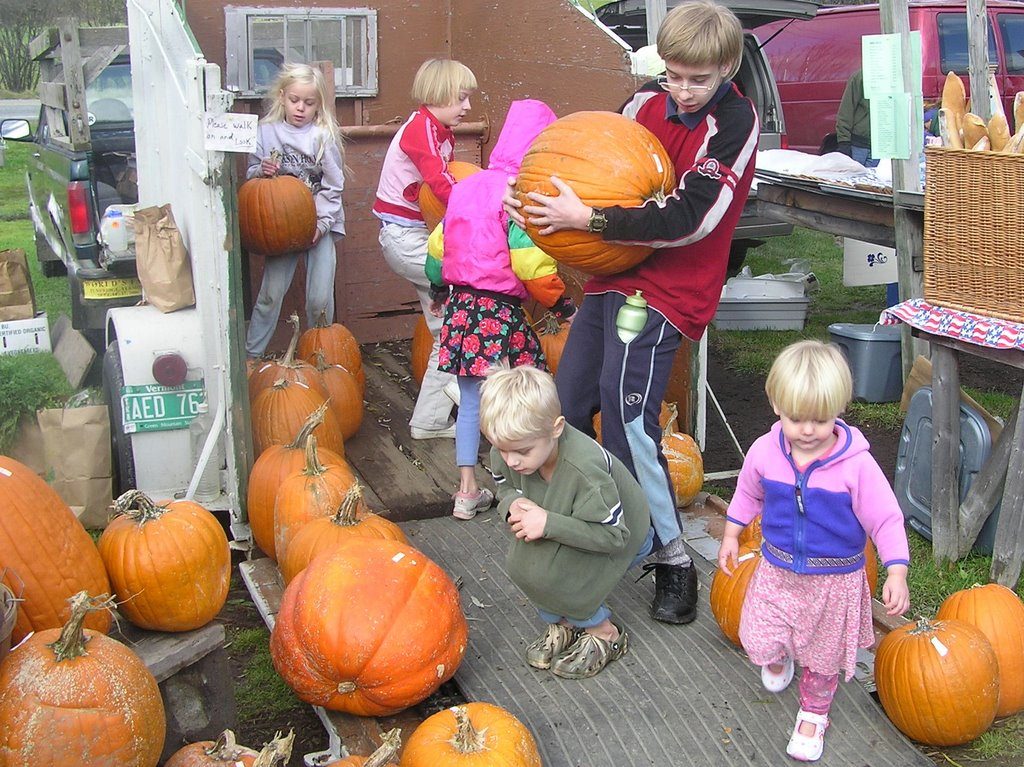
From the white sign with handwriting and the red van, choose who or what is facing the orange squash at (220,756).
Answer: the white sign with handwriting

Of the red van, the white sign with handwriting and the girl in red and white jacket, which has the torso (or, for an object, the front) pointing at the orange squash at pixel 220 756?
the white sign with handwriting

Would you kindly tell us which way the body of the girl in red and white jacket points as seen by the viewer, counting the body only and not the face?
to the viewer's right

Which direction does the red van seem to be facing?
to the viewer's right

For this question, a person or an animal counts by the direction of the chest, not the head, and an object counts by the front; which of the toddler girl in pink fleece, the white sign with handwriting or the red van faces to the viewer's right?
the red van

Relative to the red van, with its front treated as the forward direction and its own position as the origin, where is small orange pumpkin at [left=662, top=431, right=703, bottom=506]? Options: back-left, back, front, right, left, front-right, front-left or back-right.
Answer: right

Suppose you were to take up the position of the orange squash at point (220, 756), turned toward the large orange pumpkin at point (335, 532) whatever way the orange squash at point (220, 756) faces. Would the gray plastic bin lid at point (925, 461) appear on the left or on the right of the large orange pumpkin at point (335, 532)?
right

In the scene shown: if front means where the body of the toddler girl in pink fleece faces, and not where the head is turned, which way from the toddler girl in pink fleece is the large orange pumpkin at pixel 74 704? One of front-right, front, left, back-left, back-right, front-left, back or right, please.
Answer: front-right

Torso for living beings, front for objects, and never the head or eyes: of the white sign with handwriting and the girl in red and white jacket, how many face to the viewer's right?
1

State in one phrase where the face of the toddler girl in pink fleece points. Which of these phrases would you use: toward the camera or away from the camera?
toward the camera

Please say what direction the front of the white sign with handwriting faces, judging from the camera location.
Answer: facing the viewer

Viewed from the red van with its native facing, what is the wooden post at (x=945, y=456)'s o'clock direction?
The wooden post is roughly at 3 o'clock from the red van.

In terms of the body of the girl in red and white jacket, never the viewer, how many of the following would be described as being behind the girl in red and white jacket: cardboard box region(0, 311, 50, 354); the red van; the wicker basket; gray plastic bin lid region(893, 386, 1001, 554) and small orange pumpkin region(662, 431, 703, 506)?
1
